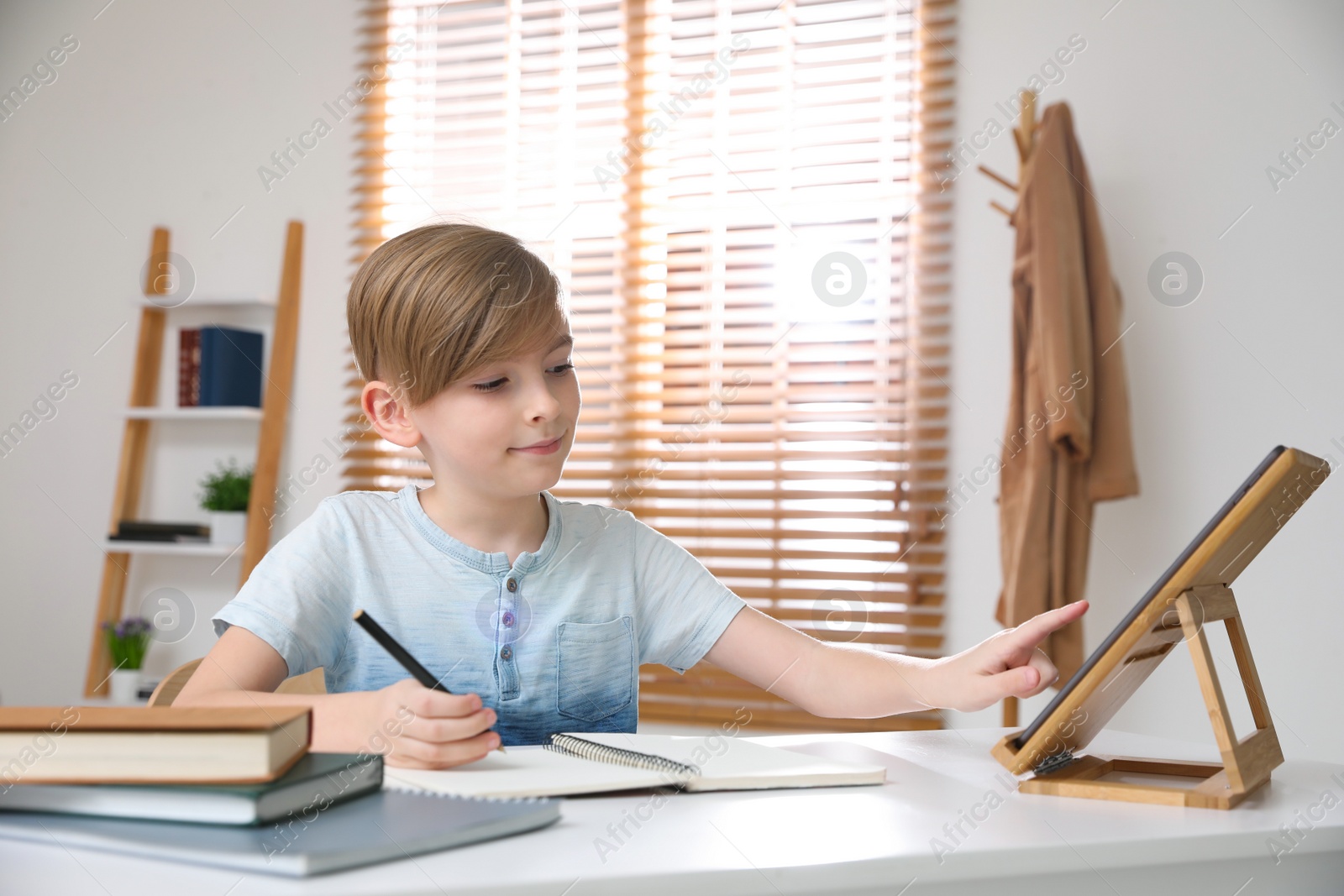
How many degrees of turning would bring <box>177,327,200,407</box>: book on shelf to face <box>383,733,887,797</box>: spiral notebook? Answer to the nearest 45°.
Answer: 0° — it already faces it

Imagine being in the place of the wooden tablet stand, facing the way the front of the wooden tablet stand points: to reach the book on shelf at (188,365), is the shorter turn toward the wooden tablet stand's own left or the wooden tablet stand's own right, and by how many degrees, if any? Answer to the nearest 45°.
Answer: approximately 45° to the wooden tablet stand's own right

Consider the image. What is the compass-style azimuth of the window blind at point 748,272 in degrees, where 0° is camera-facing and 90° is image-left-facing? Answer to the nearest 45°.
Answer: approximately 0°

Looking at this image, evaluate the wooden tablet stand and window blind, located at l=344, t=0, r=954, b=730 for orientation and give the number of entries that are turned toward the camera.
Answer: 1

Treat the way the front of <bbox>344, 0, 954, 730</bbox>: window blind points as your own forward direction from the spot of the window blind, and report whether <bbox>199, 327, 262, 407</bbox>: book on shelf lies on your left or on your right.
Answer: on your right

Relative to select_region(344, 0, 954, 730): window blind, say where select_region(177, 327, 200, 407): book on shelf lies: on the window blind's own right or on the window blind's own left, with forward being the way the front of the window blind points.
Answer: on the window blind's own right

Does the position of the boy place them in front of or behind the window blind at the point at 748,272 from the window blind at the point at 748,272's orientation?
in front

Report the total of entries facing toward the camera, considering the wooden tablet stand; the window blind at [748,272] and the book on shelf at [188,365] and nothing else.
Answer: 2

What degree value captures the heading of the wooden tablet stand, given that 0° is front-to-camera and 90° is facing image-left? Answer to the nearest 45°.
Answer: approximately 90°

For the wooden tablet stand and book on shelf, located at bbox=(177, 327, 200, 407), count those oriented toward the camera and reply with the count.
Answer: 1

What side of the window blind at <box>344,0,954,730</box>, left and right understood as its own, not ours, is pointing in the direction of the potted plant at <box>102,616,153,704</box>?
right

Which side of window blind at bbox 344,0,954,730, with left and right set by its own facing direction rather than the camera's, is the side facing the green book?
front

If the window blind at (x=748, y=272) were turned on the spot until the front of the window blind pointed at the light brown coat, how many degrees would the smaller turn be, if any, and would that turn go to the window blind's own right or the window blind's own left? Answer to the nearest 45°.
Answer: approximately 45° to the window blind's own left

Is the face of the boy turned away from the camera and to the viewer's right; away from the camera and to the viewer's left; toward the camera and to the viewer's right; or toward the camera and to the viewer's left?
toward the camera and to the viewer's right

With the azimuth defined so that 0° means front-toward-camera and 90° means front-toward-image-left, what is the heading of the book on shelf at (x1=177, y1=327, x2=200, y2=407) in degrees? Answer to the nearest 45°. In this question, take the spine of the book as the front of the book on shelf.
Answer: approximately 0°
